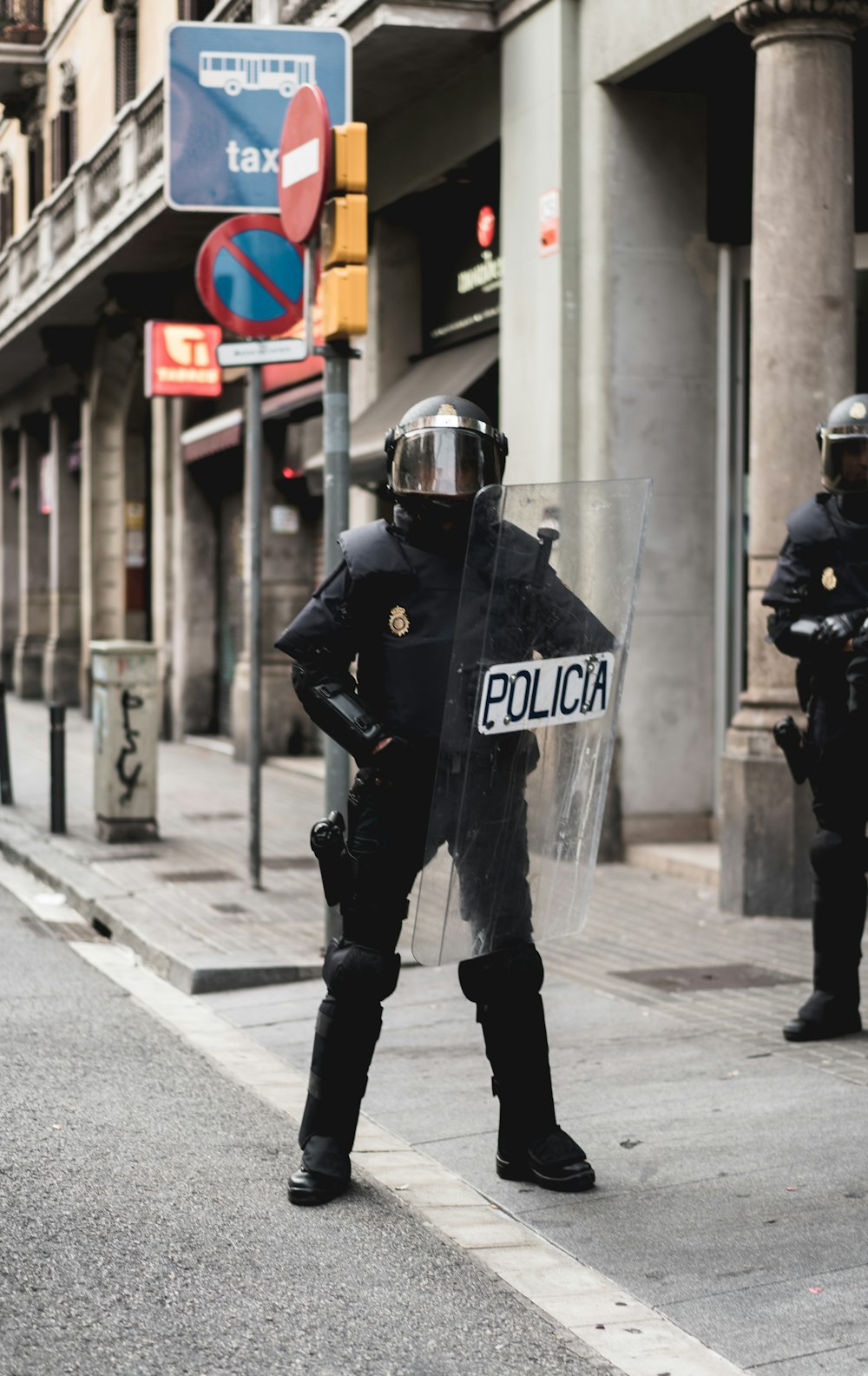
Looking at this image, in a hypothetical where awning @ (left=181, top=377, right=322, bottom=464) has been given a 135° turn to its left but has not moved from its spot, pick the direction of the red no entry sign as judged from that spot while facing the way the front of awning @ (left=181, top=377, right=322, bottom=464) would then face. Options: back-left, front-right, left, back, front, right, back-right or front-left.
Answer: right

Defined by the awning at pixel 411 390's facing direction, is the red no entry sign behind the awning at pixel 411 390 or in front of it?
in front

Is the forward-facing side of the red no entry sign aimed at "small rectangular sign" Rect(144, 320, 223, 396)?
no

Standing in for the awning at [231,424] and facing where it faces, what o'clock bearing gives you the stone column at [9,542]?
The stone column is roughly at 4 o'clock from the awning.

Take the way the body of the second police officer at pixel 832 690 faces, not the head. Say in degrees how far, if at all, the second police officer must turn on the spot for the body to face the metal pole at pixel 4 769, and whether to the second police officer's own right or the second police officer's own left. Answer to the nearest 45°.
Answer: approximately 135° to the second police officer's own right

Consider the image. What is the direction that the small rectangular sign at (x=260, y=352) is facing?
toward the camera

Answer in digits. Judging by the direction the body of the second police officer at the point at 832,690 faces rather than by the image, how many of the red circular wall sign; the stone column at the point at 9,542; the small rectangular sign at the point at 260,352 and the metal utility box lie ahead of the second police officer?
0

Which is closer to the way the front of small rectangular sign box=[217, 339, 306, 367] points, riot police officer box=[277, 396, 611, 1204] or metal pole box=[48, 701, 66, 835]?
the riot police officer

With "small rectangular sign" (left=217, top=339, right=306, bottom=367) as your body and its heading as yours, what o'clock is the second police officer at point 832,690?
The second police officer is roughly at 11 o'clock from the small rectangular sign.

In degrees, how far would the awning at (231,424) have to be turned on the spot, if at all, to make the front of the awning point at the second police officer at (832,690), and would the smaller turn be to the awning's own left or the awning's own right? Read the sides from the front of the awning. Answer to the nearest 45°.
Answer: approximately 45° to the awning's own left

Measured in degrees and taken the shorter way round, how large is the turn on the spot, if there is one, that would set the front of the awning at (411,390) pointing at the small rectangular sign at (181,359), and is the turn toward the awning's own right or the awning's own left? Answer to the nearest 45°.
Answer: approximately 90° to the awning's own right

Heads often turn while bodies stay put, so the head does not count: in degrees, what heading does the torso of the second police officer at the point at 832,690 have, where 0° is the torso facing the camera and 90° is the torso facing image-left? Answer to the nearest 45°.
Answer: approximately 0°

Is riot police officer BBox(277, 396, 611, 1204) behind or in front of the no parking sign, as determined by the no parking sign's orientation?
in front

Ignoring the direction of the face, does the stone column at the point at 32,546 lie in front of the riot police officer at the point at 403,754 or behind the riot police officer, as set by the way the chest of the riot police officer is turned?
behind

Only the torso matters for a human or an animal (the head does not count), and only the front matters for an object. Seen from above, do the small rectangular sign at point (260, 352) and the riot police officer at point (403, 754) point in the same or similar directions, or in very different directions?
same or similar directions

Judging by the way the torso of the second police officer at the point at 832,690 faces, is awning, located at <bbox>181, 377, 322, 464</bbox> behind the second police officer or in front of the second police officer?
behind

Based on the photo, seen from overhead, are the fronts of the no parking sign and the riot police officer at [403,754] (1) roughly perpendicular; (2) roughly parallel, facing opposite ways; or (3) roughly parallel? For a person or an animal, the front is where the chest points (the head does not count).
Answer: roughly parallel

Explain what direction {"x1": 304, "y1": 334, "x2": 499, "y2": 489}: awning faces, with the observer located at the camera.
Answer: facing the viewer and to the left of the viewer

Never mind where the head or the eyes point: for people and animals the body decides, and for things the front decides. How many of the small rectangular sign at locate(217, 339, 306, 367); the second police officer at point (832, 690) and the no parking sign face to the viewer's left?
0

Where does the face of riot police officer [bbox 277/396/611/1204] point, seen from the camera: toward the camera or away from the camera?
toward the camera
